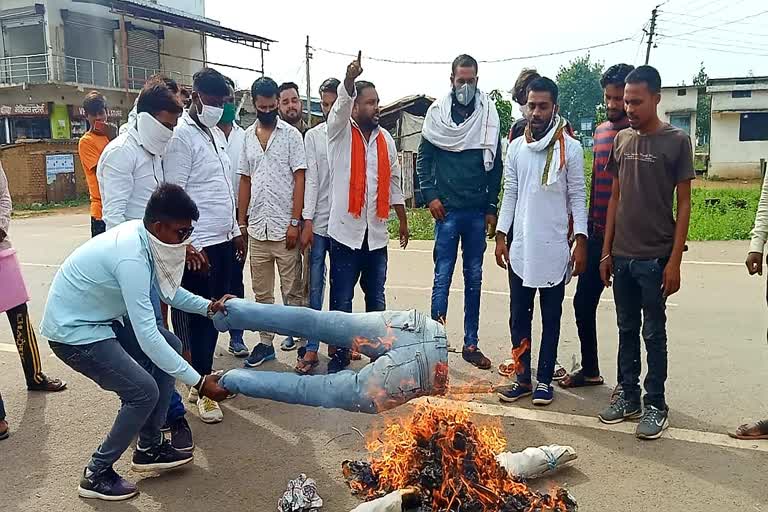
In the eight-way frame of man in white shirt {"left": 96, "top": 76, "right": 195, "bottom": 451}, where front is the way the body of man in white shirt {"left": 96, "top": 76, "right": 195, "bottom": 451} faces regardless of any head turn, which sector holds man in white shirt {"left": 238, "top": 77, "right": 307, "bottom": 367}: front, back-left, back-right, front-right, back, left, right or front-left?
left

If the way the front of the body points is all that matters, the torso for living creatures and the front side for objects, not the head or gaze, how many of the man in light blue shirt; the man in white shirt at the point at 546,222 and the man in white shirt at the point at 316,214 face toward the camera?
2

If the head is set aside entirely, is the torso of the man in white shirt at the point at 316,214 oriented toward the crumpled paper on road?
yes

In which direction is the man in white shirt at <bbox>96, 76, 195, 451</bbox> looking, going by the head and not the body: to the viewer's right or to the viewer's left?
to the viewer's right

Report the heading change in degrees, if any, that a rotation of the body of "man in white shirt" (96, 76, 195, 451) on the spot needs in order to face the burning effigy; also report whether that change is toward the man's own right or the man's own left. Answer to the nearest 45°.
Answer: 0° — they already face it

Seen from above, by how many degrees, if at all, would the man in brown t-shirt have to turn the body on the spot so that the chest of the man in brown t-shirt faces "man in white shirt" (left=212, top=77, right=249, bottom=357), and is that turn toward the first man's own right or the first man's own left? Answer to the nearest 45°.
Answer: approximately 45° to the first man's own right

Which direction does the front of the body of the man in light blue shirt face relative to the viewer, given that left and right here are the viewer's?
facing to the right of the viewer

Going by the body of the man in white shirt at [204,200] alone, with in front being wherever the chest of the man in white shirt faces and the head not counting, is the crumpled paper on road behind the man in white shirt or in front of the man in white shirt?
in front

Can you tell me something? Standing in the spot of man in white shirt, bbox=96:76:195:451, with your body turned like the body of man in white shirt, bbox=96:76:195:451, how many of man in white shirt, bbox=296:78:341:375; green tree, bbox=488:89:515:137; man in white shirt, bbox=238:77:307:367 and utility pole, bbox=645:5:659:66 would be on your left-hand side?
4

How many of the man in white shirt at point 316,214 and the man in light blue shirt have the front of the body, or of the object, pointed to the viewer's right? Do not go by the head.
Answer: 1

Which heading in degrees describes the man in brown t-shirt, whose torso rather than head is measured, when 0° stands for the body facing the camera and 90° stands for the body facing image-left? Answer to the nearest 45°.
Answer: approximately 45°

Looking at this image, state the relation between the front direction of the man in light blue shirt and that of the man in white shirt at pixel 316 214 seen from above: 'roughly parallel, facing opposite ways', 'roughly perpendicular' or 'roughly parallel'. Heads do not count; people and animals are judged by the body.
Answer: roughly perpendicular
